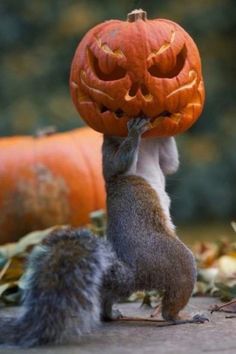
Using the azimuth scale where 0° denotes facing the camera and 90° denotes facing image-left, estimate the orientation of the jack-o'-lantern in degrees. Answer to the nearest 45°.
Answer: approximately 0°

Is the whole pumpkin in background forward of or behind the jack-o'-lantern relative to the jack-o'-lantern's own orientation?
behind
